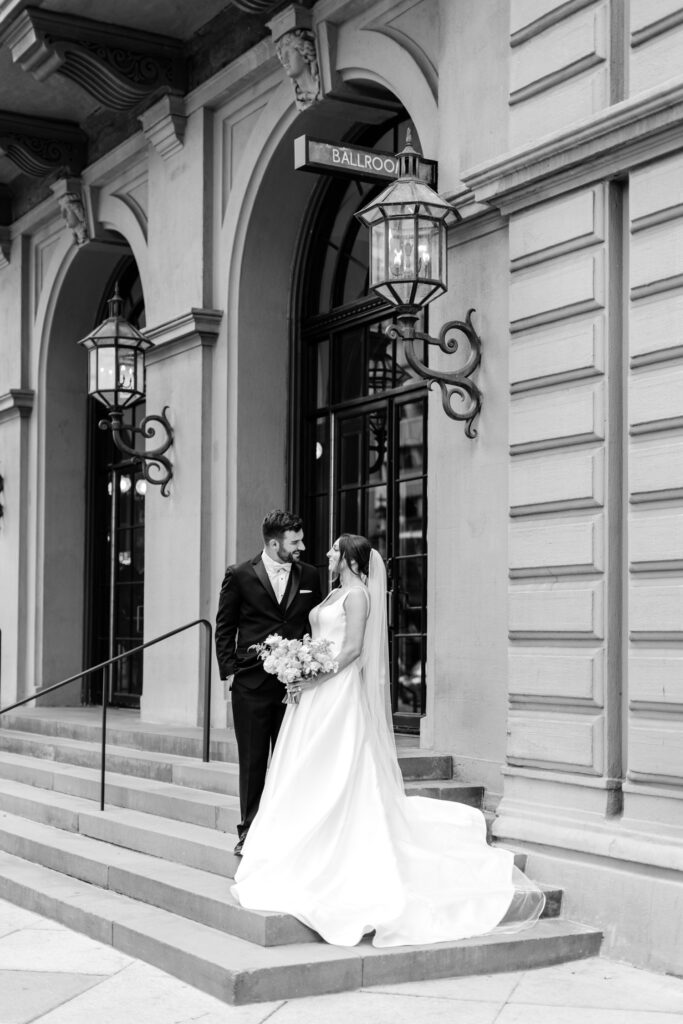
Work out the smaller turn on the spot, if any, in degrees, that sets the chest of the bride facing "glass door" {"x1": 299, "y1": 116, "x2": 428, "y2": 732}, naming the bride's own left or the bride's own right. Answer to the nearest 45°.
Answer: approximately 90° to the bride's own right

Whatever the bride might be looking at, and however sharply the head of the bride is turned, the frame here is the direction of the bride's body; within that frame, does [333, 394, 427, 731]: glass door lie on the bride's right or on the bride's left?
on the bride's right

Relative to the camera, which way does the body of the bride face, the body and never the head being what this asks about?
to the viewer's left

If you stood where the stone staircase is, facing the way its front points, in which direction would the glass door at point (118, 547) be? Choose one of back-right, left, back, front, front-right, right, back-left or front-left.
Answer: back-right

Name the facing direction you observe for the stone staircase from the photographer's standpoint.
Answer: facing the viewer and to the left of the viewer

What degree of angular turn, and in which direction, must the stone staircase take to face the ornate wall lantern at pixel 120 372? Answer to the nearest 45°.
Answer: approximately 135° to its right

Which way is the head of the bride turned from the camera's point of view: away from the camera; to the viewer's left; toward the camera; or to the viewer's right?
to the viewer's left

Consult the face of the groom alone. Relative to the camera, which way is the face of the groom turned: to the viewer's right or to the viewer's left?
to the viewer's right
